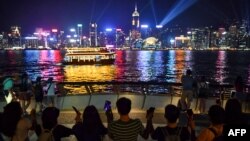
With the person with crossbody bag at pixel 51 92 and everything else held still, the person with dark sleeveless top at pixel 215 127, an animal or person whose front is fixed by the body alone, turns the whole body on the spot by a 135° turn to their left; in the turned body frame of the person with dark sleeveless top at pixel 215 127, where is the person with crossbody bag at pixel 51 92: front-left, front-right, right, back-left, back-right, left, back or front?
right

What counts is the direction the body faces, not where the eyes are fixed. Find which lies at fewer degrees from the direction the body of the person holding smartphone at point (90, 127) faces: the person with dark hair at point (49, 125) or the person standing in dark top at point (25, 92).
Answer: the person standing in dark top

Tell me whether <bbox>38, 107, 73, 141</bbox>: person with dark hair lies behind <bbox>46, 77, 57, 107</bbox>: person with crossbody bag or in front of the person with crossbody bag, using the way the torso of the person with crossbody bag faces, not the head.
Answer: behind

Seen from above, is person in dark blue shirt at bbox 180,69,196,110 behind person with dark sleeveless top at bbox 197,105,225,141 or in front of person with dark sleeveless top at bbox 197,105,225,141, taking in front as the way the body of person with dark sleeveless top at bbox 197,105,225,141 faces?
in front

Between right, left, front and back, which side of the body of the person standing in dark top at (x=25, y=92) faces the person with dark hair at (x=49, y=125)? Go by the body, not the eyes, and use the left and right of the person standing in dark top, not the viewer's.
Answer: back

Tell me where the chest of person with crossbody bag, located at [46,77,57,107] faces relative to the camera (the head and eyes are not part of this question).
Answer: away from the camera

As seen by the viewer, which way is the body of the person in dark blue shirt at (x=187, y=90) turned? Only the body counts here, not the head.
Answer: away from the camera

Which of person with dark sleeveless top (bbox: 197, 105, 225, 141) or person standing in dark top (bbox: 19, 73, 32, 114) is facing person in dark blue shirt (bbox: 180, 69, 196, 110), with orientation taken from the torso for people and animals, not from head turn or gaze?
person with dark sleeveless top (bbox: 197, 105, 225, 141)

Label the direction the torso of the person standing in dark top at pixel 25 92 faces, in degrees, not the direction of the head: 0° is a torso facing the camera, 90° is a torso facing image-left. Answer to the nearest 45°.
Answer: approximately 180°

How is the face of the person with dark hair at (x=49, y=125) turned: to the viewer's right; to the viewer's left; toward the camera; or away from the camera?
away from the camera

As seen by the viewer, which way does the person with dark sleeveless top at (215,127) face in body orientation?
away from the camera

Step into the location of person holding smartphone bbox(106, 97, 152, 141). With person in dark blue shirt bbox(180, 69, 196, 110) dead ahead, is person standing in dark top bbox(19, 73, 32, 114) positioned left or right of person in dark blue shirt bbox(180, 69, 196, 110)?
left

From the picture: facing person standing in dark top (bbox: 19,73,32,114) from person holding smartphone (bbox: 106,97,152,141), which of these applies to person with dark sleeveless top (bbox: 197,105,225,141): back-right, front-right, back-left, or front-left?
back-right

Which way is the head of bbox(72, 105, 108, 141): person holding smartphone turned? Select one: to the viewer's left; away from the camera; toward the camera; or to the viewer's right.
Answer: away from the camera

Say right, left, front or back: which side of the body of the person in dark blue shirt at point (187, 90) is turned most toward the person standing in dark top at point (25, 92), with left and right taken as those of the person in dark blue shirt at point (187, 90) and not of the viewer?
left

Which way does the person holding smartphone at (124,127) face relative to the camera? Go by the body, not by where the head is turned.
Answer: away from the camera

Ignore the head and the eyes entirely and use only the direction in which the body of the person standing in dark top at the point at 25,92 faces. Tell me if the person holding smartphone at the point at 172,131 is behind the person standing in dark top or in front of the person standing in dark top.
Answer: behind

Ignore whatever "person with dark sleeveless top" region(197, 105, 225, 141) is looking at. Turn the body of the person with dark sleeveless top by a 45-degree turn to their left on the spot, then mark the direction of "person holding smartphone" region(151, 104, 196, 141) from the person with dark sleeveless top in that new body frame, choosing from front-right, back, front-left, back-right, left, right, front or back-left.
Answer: front-left

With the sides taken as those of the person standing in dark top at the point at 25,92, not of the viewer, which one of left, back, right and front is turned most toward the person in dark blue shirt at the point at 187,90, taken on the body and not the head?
right
